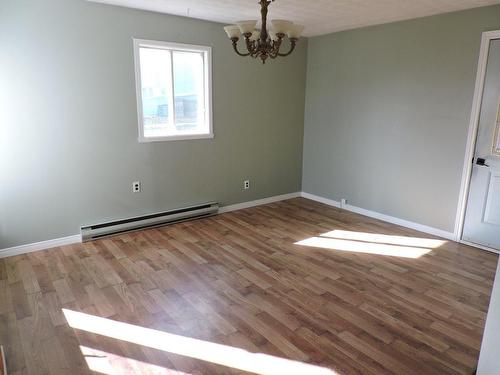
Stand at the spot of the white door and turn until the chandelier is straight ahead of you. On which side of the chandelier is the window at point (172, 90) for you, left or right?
right

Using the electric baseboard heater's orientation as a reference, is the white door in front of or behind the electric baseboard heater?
in front

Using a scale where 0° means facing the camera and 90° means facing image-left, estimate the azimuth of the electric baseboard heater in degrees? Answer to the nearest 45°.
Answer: approximately 315°

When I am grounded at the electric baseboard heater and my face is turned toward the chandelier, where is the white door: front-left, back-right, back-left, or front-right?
front-left
